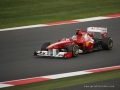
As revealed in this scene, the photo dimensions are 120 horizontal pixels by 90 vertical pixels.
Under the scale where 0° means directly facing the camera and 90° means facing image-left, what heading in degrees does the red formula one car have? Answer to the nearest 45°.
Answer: approximately 45°
